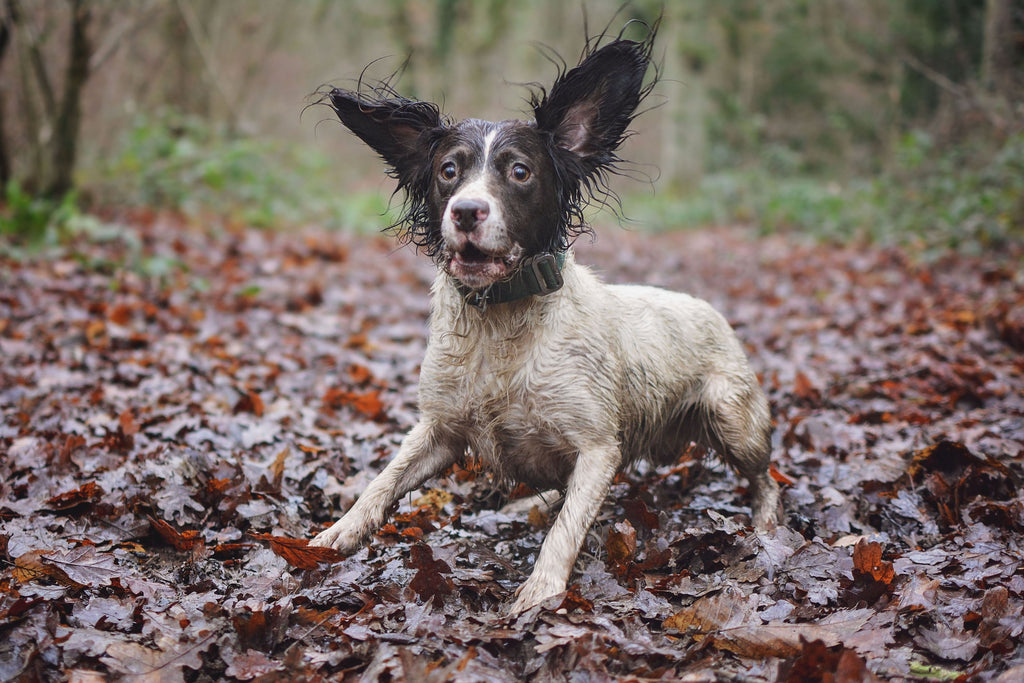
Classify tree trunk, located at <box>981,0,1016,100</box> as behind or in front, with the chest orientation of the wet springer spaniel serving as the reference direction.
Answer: behind

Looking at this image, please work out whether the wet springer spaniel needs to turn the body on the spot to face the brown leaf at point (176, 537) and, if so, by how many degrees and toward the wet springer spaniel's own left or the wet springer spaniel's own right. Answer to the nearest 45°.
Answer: approximately 45° to the wet springer spaniel's own right

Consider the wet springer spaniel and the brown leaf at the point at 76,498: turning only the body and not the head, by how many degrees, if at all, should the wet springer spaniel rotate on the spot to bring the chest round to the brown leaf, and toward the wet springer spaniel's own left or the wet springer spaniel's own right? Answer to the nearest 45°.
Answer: approximately 45° to the wet springer spaniel's own right

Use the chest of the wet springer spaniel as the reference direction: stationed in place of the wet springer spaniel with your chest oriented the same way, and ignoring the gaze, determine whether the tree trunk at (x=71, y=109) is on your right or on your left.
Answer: on your right

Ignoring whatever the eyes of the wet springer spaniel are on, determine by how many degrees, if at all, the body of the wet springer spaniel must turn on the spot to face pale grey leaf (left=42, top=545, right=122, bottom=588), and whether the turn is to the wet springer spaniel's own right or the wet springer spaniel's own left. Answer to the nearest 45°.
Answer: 0° — it already faces it

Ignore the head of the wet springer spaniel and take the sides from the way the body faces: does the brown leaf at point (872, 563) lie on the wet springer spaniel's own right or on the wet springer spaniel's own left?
on the wet springer spaniel's own left

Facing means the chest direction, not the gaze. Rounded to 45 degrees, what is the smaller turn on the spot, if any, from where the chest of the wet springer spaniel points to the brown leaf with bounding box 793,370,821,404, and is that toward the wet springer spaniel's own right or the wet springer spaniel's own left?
approximately 180°

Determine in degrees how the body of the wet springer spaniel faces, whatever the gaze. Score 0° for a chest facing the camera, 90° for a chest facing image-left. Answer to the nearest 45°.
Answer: approximately 45°
